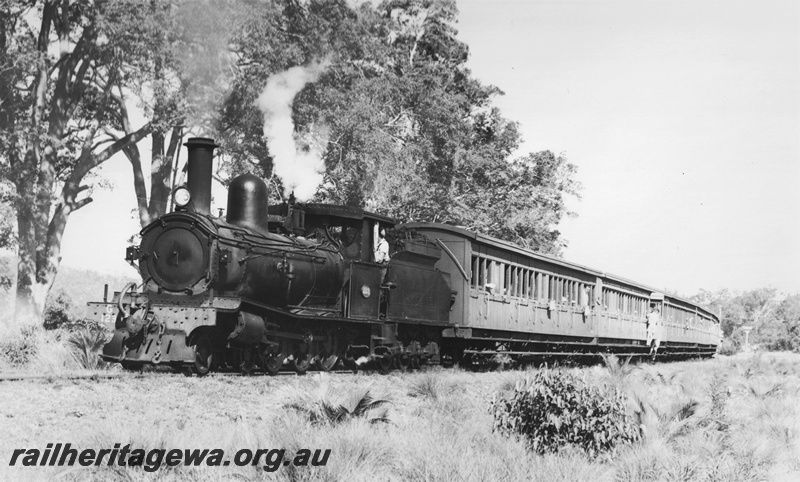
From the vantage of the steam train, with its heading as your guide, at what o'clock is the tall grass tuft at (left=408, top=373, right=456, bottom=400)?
The tall grass tuft is roughly at 9 o'clock from the steam train.

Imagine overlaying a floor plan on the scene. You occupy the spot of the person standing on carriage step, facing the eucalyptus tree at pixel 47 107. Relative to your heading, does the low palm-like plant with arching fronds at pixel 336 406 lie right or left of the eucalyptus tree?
left

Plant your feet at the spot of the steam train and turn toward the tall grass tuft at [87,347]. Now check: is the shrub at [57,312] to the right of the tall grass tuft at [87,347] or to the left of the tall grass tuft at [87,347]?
right

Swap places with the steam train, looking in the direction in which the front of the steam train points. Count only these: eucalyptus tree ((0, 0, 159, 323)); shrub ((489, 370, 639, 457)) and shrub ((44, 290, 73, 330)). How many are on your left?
1

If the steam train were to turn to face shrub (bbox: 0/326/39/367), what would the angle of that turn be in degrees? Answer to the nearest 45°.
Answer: approximately 45° to its right

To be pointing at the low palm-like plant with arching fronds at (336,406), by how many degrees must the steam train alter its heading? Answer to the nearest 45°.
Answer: approximately 45° to its left

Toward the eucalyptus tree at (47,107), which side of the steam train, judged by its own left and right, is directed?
right

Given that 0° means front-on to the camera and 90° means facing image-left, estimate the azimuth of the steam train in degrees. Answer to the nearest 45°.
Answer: approximately 45°

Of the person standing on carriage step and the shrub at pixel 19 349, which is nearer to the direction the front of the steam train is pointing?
the shrub

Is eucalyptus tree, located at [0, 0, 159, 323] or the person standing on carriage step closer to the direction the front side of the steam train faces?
the eucalyptus tree

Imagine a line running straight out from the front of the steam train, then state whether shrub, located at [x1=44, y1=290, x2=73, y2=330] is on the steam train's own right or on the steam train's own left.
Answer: on the steam train's own right

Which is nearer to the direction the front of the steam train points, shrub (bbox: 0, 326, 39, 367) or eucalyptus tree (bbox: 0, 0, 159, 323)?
the shrub
